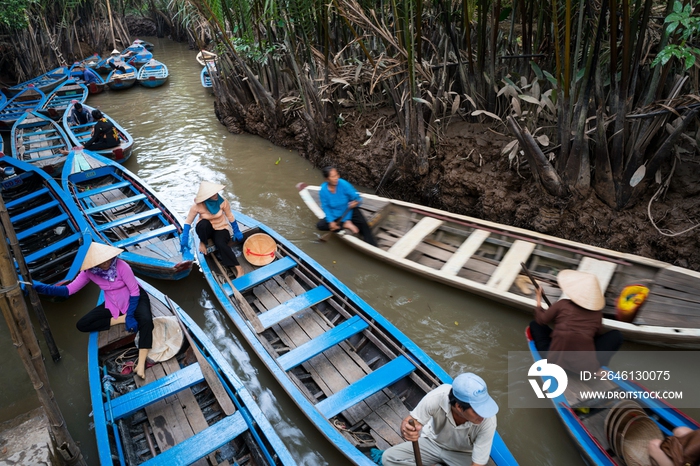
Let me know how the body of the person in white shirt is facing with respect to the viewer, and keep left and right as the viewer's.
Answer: facing the viewer and to the right of the viewer

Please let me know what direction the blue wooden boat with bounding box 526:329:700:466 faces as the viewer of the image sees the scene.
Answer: facing away from the viewer and to the left of the viewer

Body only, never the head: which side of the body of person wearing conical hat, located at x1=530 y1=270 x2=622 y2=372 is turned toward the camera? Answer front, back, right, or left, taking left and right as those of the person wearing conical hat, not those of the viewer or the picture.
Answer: back

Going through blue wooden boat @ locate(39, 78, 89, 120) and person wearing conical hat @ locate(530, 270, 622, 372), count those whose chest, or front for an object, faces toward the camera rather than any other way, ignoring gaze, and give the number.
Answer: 0

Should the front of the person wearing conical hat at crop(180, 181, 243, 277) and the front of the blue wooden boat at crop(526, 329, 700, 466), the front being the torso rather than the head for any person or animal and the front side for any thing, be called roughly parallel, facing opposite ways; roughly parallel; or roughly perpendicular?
roughly parallel, facing opposite ways

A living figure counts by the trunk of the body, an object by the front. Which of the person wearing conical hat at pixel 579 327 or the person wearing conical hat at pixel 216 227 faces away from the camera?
the person wearing conical hat at pixel 579 327

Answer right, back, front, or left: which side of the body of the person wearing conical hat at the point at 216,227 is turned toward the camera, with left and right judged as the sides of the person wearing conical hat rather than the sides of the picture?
front

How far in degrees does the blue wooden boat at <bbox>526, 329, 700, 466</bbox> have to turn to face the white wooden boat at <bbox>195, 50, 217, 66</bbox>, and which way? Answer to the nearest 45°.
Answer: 0° — it already faces it

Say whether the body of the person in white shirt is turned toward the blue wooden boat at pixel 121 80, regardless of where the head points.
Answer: no

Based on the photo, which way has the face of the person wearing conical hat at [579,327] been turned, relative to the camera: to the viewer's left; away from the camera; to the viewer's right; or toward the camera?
away from the camera

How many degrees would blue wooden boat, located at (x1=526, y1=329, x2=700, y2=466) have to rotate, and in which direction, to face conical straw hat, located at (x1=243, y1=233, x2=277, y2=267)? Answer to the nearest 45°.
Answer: approximately 45° to its left
